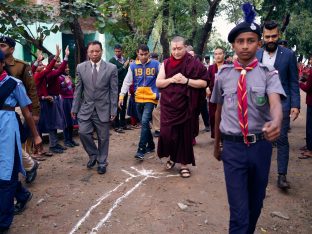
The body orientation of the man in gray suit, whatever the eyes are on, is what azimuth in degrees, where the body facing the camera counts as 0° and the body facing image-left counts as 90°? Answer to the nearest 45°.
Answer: approximately 0°

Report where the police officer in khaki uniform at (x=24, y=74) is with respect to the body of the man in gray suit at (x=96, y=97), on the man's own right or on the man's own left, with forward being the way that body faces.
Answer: on the man's own right

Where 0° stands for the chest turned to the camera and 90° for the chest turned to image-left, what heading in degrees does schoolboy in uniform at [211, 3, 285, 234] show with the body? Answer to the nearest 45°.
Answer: approximately 0°

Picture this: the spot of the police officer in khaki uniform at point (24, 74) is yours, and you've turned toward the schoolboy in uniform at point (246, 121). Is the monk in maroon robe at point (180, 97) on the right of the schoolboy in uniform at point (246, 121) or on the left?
left

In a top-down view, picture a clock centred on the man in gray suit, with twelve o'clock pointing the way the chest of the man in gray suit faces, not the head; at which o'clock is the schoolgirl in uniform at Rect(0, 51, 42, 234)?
The schoolgirl in uniform is roughly at 1 o'clock from the man in gray suit.

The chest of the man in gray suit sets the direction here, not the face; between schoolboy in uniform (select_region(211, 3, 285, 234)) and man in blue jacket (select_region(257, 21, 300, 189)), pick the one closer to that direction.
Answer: the schoolboy in uniform

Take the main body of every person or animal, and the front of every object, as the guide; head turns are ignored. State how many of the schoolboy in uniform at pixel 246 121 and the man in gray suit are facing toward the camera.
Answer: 2

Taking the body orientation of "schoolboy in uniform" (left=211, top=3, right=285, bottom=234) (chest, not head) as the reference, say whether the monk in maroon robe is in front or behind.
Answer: behind

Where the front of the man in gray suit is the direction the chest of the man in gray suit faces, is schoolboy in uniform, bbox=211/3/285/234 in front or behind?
in front
